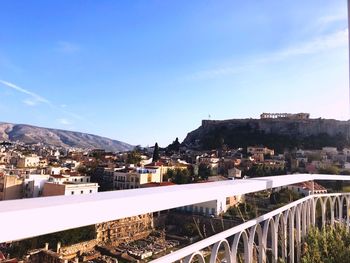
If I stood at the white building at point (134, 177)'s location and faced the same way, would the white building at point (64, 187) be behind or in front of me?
in front

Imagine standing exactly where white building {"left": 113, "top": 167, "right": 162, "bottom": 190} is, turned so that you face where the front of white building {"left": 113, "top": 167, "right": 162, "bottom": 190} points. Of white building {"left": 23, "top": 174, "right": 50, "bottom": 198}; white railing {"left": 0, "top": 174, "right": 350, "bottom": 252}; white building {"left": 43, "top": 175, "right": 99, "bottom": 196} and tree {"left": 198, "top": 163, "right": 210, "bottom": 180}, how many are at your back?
1

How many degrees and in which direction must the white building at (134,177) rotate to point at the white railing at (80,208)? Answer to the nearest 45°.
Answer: approximately 45° to its left

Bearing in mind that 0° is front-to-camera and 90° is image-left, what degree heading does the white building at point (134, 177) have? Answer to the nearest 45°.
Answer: approximately 45°

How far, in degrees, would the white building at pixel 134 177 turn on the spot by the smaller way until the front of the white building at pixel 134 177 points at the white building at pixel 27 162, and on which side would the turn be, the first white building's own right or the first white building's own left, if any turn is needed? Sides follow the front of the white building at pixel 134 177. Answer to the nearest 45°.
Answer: approximately 90° to the first white building's own right

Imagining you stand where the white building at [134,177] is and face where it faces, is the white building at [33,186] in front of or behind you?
in front

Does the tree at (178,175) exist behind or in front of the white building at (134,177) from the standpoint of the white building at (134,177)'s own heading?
behind

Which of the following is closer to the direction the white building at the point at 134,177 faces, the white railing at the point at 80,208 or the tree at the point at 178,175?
the white railing

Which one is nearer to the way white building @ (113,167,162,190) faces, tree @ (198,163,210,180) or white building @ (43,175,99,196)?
the white building
